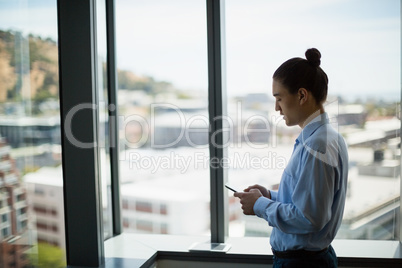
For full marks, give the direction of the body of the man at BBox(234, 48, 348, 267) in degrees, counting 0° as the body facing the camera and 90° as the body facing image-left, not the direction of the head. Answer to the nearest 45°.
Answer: approximately 90°

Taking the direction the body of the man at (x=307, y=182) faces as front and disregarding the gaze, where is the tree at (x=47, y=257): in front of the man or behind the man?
in front

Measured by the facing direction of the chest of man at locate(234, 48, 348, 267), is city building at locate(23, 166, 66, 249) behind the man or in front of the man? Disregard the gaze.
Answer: in front

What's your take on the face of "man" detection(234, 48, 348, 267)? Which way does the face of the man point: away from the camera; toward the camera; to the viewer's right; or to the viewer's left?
to the viewer's left
